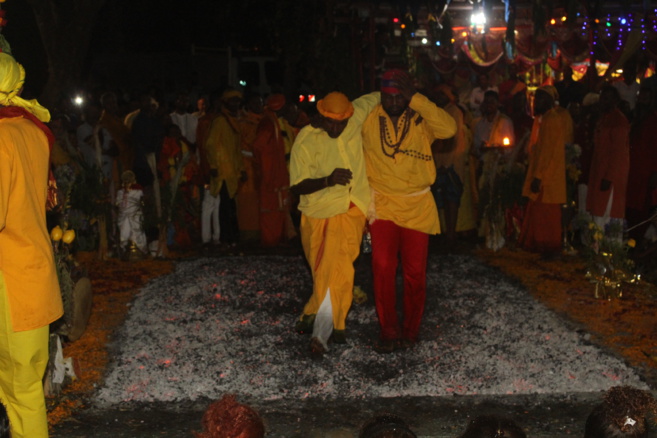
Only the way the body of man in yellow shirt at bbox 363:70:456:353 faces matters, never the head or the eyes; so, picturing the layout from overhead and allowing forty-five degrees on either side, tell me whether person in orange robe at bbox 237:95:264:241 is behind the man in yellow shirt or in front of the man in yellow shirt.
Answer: behind

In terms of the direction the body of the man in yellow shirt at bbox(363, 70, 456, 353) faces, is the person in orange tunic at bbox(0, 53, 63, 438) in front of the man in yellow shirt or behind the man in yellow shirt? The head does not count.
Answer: in front

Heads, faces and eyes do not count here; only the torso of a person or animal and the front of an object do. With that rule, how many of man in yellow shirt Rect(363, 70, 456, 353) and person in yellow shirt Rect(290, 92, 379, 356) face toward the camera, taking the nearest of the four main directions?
2

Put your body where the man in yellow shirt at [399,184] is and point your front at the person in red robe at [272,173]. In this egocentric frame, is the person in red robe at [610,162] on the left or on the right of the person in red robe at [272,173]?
right

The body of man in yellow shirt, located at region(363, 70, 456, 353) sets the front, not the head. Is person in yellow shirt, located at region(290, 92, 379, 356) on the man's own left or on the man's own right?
on the man's own right

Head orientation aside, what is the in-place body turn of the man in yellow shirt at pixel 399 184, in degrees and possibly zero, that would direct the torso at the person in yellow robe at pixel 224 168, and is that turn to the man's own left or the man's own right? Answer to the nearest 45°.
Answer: approximately 135° to the man's own right

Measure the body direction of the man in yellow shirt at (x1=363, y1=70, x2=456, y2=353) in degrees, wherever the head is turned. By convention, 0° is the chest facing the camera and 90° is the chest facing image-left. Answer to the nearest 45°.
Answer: approximately 0°

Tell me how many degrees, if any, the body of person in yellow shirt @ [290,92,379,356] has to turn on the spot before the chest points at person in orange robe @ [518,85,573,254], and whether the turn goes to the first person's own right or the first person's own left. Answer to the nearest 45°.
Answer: approximately 135° to the first person's own left

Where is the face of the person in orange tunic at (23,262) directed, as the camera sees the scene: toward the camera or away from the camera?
away from the camera
